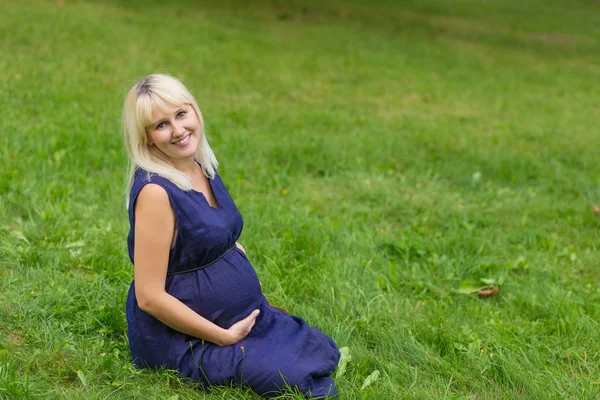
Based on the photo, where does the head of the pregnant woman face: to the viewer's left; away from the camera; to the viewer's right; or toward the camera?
toward the camera

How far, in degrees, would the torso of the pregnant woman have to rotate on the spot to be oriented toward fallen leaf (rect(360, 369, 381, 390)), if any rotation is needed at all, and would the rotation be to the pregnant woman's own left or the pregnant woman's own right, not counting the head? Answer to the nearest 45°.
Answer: approximately 45° to the pregnant woman's own left

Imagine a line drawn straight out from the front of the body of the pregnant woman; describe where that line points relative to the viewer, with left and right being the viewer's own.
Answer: facing the viewer and to the right of the viewer

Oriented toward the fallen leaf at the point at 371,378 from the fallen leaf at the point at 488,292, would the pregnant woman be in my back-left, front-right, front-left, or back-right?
front-right
